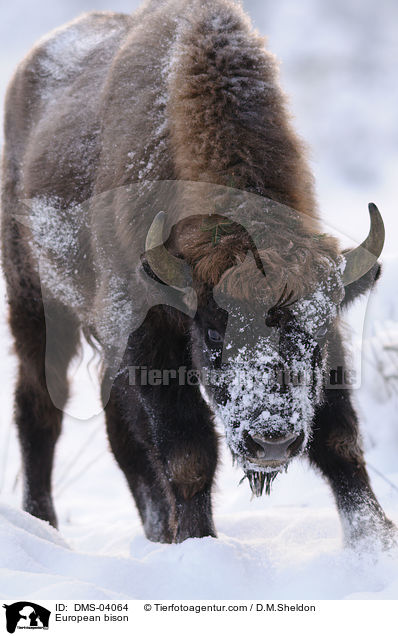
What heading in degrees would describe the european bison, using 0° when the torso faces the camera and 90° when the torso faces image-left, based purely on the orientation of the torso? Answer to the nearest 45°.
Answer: approximately 315°
